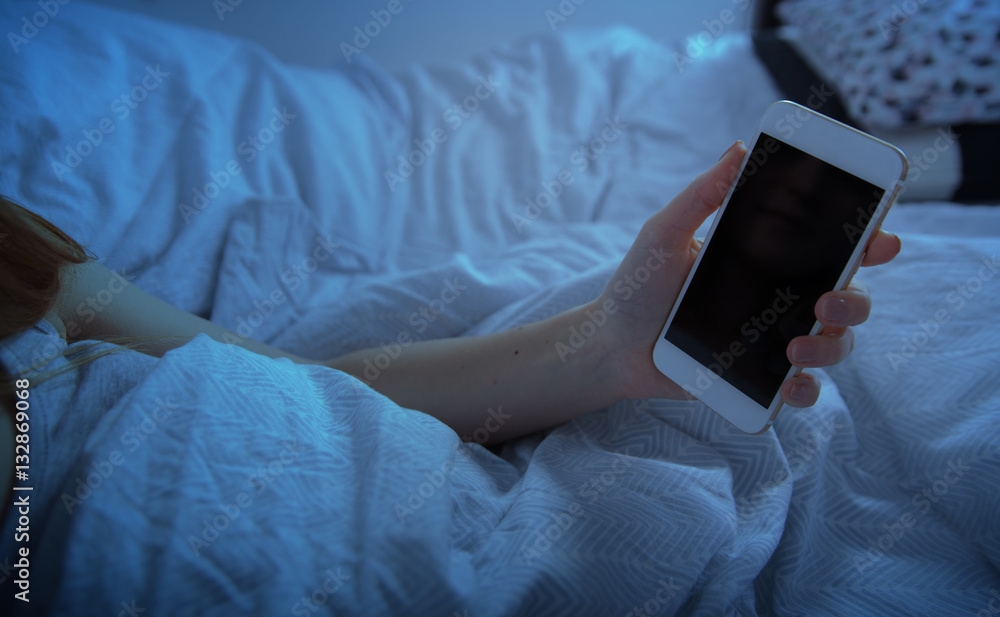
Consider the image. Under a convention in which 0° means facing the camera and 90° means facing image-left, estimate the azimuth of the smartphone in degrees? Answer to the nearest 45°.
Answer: approximately 0°
